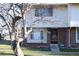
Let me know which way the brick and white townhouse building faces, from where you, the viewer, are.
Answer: facing the viewer

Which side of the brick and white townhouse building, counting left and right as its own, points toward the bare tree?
front
